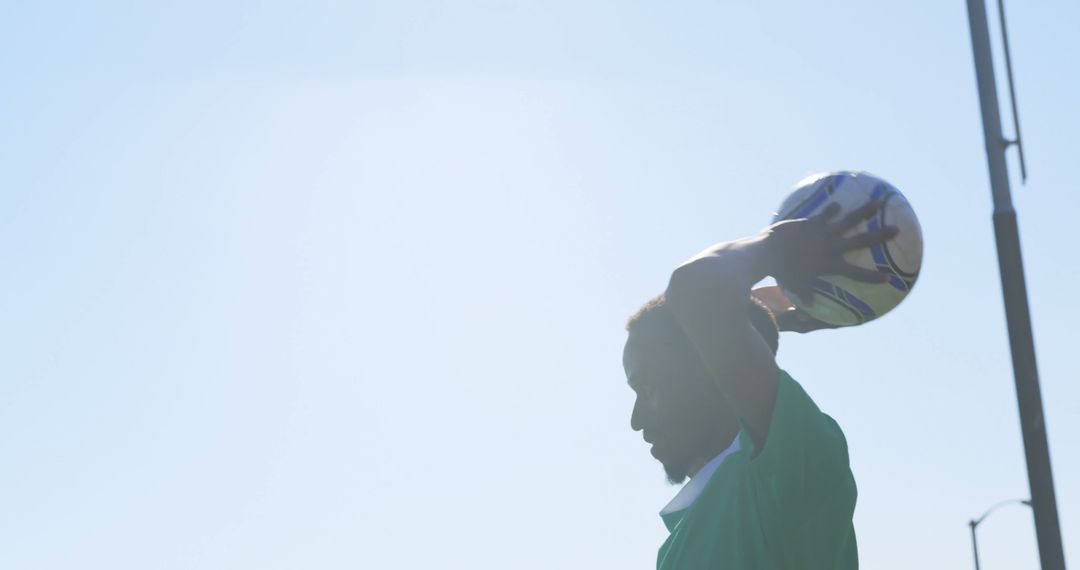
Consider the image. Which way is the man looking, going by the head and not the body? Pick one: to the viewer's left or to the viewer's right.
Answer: to the viewer's left

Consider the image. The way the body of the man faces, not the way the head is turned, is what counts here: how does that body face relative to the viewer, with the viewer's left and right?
facing to the left of the viewer

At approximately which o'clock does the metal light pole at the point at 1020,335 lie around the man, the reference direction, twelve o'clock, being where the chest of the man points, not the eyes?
The metal light pole is roughly at 5 o'clock from the man.
